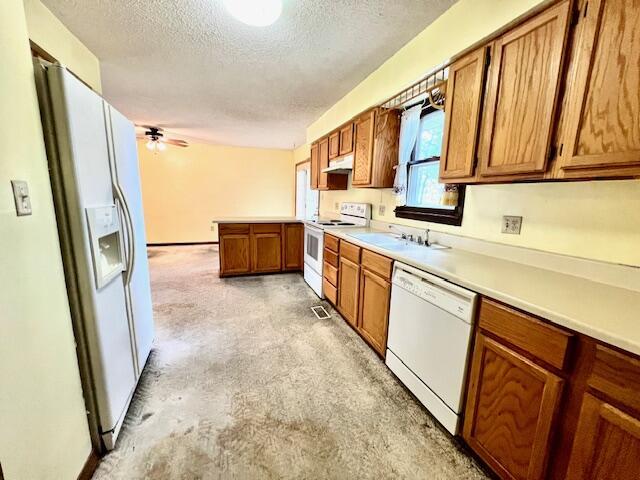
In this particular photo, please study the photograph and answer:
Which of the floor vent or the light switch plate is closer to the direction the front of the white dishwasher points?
the light switch plate

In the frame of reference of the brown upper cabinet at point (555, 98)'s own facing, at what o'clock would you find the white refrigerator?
The white refrigerator is roughly at 12 o'clock from the brown upper cabinet.

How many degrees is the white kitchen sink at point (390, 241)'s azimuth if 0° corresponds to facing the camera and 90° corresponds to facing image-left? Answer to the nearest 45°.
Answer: approximately 45°

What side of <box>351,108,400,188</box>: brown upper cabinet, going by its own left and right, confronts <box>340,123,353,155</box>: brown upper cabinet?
right

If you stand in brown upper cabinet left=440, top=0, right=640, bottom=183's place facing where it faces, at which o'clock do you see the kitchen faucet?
The kitchen faucet is roughly at 3 o'clock from the brown upper cabinet.

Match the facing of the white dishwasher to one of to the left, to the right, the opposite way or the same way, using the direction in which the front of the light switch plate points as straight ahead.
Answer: the opposite way

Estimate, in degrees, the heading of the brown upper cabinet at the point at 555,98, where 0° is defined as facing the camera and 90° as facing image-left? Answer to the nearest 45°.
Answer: approximately 45°

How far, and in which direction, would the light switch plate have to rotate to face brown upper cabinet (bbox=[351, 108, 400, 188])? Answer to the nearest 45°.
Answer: approximately 45° to its left

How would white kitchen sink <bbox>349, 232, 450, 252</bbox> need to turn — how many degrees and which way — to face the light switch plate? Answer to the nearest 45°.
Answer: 0° — it already faces it

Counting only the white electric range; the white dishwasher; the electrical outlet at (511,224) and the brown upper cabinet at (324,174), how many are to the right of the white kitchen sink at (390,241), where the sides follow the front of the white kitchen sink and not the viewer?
2

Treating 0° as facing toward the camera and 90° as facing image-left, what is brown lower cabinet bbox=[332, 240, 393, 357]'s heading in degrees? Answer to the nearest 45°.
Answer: approximately 45°
